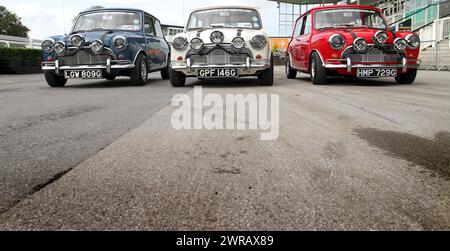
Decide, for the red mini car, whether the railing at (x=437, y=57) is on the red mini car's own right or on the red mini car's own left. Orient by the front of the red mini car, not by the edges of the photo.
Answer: on the red mini car's own left

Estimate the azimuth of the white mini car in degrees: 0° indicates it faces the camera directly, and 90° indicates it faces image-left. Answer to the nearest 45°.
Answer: approximately 0°

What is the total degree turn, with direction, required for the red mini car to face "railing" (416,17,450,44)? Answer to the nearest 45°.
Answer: approximately 135° to its left

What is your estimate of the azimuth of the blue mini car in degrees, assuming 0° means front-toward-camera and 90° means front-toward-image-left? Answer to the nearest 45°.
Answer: approximately 45°

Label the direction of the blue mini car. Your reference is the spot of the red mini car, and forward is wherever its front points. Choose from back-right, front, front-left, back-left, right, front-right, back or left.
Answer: back-right

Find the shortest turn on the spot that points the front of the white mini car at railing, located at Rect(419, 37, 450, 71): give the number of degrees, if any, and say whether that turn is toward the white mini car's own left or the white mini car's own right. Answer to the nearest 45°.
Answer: approximately 135° to the white mini car's own left

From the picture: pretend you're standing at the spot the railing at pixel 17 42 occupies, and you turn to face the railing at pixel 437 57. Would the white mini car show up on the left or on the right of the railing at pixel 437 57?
right

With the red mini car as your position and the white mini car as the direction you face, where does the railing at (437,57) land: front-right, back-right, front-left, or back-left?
back-right
